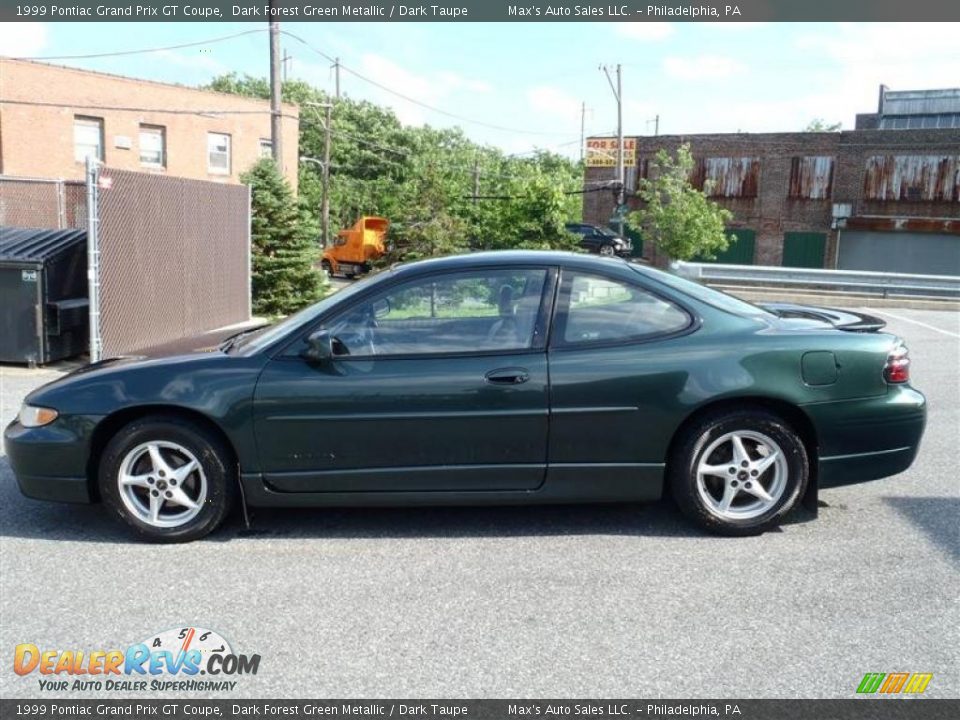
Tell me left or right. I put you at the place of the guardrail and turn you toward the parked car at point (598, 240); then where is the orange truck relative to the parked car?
left

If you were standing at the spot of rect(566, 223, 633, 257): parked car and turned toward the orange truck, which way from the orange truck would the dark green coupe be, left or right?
left

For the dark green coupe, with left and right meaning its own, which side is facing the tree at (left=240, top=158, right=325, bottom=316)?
right

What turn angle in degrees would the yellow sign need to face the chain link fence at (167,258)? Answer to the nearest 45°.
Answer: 0° — it already faces it

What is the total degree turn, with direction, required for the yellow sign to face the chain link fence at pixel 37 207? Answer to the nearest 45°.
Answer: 0° — it already faces it

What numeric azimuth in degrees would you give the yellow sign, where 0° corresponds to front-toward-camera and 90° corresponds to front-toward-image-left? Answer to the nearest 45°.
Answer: approximately 0°

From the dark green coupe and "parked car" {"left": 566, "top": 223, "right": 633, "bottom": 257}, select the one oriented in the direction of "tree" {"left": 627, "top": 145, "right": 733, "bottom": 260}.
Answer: the parked car

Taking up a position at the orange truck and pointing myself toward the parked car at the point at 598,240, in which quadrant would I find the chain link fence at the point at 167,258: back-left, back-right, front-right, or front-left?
back-right

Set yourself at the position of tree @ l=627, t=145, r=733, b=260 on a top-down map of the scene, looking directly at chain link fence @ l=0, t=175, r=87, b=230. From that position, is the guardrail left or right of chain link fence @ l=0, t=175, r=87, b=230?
left

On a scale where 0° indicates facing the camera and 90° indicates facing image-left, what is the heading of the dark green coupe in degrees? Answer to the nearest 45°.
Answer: approximately 90°

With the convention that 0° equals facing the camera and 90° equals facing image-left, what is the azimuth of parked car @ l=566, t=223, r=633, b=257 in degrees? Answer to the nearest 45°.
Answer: approximately 315°

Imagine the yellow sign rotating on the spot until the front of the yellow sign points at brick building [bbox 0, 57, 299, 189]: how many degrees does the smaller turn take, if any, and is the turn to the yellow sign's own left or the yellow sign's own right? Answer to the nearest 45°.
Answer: approximately 45° to the yellow sign's own right

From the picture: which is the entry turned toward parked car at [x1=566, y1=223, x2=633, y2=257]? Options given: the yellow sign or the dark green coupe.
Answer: the yellow sign

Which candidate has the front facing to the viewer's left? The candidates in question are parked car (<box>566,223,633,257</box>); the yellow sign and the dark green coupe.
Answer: the dark green coupe

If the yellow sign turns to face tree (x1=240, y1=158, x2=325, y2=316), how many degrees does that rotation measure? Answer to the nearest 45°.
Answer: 0° — it already faces it
